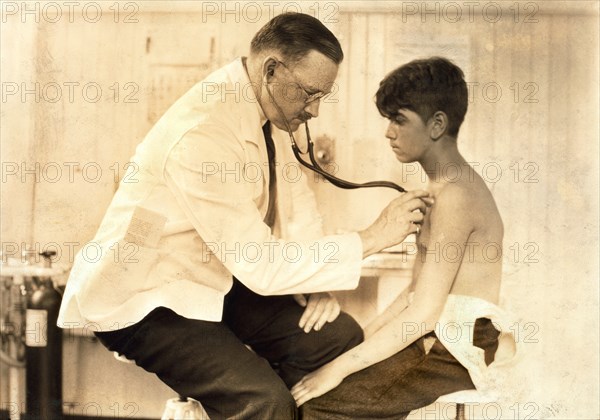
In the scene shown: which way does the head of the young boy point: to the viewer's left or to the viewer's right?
to the viewer's left

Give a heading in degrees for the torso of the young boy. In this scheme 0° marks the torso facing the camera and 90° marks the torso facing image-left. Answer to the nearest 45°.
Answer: approximately 90°

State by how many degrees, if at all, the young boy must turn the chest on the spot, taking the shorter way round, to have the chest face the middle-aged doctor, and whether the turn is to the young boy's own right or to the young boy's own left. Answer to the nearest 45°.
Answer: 0° — they already face them
